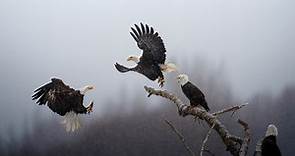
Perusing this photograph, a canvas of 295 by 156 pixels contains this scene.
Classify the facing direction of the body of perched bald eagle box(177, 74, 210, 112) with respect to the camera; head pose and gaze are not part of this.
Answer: to the viewer's left

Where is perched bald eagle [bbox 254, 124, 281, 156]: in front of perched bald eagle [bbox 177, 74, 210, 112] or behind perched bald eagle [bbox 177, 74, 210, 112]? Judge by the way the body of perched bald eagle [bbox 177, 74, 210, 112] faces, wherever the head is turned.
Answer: behind
